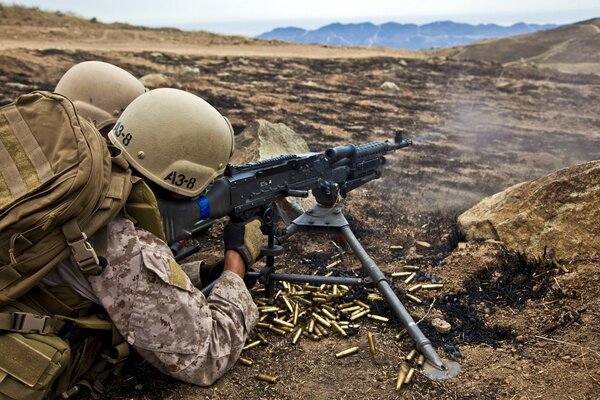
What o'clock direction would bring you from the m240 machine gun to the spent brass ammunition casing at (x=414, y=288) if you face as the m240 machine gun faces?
The spent brass ammunition casing is roughly at 1 o'clock from the m240 machine gun.

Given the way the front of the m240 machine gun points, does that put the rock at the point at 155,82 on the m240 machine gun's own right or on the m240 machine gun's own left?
on the m240 machine gun's own left

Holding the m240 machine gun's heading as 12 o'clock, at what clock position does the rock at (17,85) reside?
The rock is roughly at 9 o'clock from the m240 machine gun.

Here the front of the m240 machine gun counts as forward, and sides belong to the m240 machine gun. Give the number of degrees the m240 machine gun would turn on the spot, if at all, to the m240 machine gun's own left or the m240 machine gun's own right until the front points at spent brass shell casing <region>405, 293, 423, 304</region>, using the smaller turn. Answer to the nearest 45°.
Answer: approximately 45° to the m240 machine gun's own right

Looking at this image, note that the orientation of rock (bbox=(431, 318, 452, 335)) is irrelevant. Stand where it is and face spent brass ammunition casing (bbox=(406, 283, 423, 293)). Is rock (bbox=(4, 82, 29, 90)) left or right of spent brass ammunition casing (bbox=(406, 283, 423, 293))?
left

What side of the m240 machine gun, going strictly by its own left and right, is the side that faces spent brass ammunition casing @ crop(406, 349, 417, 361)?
right

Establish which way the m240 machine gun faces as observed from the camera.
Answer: facing away from the viewer and to the right of the viewer
